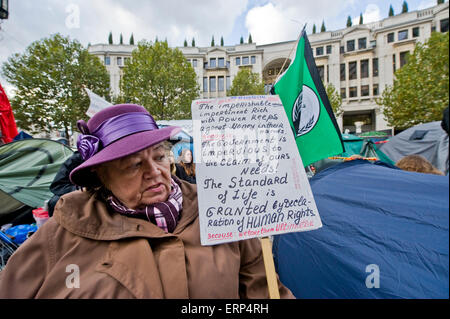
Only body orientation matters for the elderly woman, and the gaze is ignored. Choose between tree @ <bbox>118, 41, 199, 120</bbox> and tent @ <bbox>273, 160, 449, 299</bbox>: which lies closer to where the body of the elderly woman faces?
the tent

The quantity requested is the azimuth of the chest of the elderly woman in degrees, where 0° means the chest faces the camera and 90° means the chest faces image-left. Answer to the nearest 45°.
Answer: approximately 315°

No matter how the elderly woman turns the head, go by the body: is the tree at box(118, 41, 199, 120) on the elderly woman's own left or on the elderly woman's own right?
on the elderly woman's own left

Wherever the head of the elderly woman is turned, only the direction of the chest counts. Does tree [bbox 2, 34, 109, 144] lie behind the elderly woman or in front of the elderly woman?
behind
